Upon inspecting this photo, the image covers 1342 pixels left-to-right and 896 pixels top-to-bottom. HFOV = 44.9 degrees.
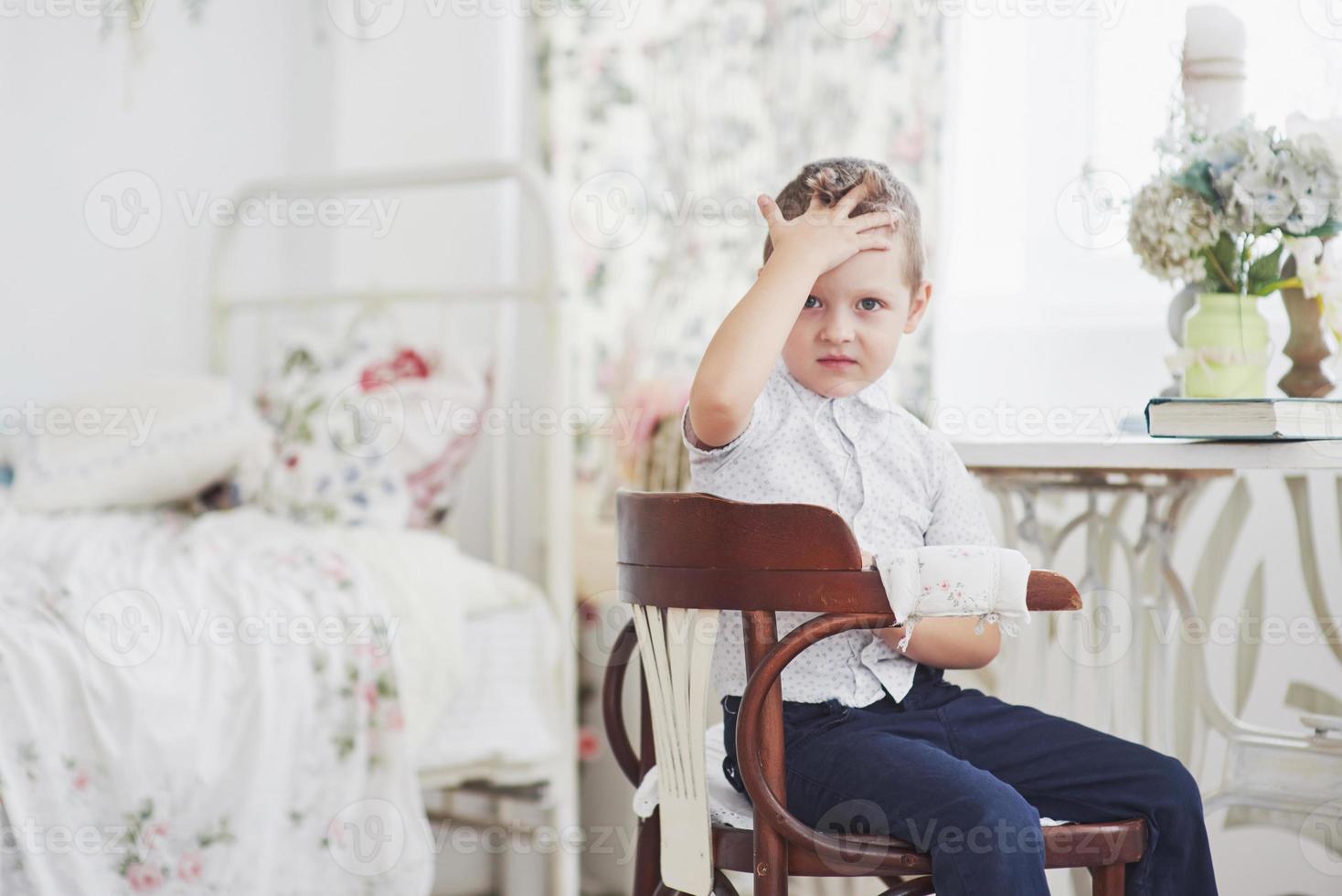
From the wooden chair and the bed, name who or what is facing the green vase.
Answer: the wooden chair

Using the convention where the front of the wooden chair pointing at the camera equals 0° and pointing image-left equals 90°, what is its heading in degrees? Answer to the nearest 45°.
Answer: approximately 225°

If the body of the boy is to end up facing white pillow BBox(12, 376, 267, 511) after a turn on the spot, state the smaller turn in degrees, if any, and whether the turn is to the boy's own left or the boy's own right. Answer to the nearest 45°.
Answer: approximately 180°

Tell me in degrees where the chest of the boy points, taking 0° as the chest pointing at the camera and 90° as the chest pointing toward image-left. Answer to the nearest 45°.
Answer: approximately 315°

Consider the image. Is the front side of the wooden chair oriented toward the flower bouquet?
yes

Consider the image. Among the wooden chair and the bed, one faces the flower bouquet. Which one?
the wooden chair

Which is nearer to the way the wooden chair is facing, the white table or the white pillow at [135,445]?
the white table

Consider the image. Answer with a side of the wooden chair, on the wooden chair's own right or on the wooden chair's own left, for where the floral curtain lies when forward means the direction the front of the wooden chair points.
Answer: on the wooden chair's own left

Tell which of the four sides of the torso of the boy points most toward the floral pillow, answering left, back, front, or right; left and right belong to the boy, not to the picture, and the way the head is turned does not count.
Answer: back

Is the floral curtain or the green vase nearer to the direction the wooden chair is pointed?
the green vase
